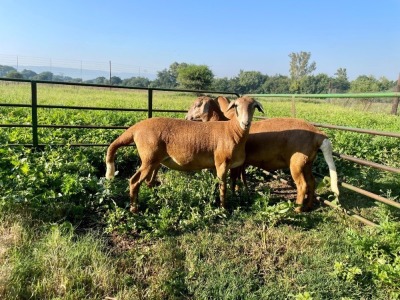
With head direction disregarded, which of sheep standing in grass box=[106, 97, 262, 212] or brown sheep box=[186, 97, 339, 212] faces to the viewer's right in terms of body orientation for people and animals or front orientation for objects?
the sheep standing in grass

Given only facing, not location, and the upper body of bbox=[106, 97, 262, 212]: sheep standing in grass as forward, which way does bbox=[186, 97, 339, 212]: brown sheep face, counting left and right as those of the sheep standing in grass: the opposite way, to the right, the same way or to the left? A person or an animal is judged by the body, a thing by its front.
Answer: the opposite way

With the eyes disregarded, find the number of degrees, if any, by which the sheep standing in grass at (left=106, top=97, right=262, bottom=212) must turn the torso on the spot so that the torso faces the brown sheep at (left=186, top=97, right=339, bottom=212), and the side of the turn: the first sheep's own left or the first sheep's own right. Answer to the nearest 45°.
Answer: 0° — it already faces it

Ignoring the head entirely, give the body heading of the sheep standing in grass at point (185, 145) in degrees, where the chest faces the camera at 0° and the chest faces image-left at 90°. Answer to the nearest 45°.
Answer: approximately 270°

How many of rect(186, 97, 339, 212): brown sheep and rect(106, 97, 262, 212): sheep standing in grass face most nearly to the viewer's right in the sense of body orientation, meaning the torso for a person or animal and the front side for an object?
1

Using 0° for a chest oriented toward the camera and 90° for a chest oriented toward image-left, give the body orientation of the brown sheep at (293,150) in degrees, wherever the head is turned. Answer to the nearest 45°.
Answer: approximately 90°

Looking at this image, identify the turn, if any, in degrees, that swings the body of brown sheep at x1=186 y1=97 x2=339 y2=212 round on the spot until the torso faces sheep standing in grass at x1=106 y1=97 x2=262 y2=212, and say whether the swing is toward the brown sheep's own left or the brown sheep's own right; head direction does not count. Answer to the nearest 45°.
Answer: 0° — it already faces it
